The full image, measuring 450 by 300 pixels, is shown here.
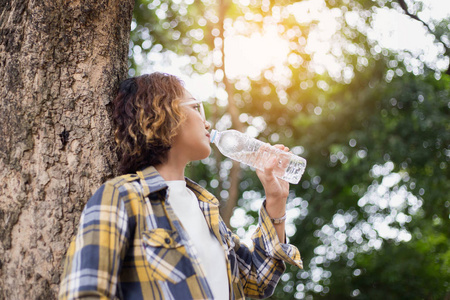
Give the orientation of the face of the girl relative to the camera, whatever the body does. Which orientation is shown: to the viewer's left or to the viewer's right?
to the viewer's right

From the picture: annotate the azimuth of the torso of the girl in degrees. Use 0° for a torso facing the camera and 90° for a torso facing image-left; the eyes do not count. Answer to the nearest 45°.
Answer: approximately 315°

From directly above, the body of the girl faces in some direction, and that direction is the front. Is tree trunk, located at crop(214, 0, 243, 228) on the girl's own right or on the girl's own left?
on the girl's own left
